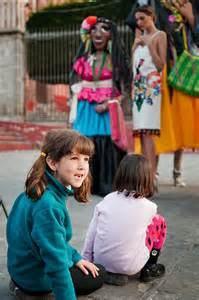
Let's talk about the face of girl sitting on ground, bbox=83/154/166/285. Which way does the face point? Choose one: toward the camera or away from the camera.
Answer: away from the camera

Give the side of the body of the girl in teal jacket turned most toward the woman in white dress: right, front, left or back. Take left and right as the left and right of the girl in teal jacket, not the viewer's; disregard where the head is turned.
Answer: left

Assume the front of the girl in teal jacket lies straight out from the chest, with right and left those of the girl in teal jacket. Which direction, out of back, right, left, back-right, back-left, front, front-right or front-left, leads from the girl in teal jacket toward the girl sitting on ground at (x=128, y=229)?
front-left

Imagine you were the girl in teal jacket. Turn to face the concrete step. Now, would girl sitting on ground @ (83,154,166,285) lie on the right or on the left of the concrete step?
right

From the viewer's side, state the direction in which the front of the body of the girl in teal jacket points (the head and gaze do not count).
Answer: to the viewer's right

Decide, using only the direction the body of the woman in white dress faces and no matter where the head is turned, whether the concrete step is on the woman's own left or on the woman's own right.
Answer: on the woman's own right

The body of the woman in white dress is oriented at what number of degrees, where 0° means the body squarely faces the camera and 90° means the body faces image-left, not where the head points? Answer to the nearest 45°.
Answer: approximately 45°

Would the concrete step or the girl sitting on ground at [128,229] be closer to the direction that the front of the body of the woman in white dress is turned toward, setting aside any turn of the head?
the girl sitting on ground

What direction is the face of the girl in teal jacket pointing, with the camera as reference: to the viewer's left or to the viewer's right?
to the viewer's right

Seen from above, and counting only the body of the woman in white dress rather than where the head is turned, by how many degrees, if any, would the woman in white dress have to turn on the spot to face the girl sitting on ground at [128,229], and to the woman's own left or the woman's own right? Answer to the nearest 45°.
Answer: approximately 45° to the woman's own left

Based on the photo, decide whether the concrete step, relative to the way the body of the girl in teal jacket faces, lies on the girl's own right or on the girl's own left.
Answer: on the girl's own left

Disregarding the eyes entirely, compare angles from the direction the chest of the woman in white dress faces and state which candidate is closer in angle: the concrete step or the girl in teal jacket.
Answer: the girl in teal jacket

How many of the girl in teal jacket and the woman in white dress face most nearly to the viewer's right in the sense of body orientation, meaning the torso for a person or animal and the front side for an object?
1

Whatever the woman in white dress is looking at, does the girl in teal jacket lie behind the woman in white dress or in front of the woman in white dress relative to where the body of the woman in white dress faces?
in front
